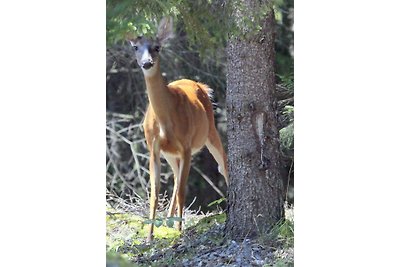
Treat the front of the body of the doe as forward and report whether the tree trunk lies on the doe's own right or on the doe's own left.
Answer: on the doe's own left

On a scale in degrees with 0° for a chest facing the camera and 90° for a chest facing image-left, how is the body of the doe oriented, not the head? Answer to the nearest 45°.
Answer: approximately 45°
